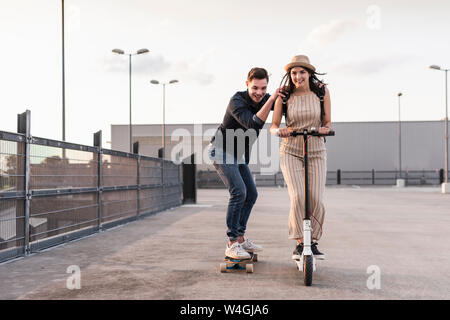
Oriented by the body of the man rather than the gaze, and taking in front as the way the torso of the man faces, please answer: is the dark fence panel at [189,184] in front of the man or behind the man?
behind

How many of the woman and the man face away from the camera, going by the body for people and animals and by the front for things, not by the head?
0

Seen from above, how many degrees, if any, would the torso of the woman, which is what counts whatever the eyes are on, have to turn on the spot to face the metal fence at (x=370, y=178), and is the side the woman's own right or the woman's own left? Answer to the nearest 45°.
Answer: approximately 180°

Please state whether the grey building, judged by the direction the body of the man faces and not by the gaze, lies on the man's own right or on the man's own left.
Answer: on the man's own left

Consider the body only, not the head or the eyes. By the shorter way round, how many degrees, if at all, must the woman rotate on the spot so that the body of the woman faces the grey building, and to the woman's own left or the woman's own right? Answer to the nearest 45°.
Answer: approximately 180°

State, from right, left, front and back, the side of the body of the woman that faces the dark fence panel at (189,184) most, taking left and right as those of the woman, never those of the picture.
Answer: back

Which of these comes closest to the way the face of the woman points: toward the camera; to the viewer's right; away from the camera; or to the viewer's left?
toward the camera

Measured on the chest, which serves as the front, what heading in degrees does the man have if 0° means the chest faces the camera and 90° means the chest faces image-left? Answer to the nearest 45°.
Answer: approximately 315°

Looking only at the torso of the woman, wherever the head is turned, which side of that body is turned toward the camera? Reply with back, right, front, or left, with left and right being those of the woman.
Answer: front
